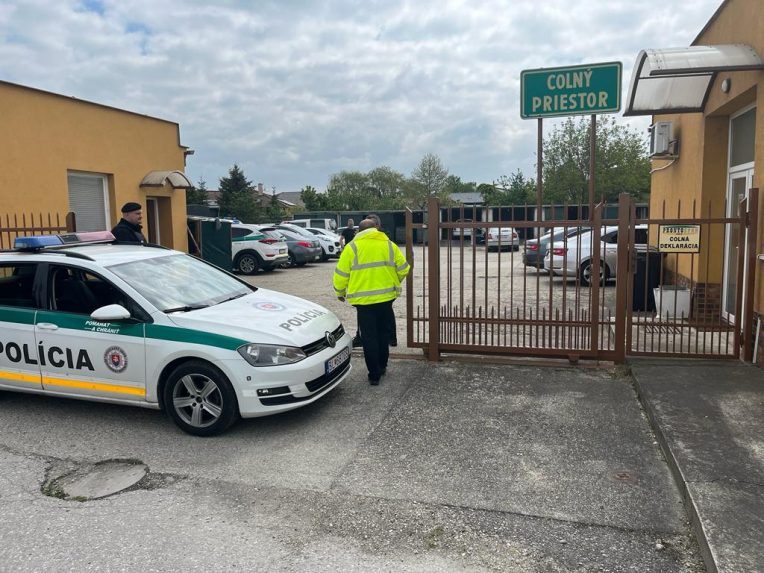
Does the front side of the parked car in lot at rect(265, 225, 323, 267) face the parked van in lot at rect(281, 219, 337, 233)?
no

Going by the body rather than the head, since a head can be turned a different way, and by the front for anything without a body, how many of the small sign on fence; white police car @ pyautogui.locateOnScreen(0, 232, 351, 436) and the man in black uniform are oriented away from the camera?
0

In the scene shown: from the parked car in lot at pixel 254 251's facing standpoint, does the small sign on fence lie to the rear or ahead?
to the rear

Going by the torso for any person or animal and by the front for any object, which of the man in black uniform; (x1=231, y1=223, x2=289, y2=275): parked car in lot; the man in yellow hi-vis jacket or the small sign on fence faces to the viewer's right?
the man in black uniform

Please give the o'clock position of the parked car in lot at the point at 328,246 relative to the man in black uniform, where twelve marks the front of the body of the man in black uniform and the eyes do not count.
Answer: The parked car in lot is roughly at 10 o'clock from the man in black uniform.

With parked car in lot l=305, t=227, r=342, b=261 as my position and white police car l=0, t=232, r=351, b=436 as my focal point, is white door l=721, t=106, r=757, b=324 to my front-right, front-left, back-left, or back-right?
front-left

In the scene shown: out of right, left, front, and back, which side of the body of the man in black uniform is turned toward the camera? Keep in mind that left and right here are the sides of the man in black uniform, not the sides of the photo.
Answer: right

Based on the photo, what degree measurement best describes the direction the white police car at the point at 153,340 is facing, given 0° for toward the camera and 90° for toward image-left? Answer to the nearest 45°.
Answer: approximately 315°

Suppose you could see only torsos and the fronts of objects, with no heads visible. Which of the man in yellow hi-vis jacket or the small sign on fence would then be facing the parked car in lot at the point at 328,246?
the man in yellow hi-vis jacket

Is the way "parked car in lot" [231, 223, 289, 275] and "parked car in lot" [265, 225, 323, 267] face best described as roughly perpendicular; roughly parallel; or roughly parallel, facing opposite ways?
roughly parallel

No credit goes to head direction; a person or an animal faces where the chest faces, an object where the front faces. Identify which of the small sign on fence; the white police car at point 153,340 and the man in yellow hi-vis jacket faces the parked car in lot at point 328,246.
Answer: the man in yellow hi-vis jacket

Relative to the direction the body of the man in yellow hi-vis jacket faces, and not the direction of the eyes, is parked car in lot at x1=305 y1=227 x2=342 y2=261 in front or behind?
in front
